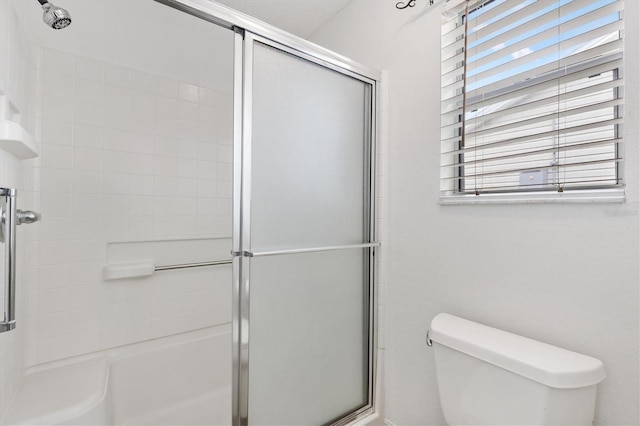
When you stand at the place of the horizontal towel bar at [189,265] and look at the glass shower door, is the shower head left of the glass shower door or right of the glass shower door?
right

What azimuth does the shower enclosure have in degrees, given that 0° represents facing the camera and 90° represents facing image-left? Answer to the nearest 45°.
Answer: approximately 315°

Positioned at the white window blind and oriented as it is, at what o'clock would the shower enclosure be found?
The shower enclosure is roughly at 1 o'clock from the white window blind.

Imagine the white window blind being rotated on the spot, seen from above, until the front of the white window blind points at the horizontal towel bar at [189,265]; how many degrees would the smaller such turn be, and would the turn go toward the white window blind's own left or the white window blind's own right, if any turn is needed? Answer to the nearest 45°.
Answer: approximately 45° to the white window blind's own right
